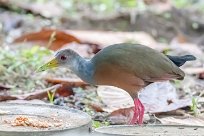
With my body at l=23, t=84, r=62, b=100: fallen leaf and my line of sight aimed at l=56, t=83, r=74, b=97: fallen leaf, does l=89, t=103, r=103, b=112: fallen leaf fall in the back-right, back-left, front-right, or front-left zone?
front-right

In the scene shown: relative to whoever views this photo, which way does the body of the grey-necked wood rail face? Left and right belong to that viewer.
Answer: facing to the left of the viewer
